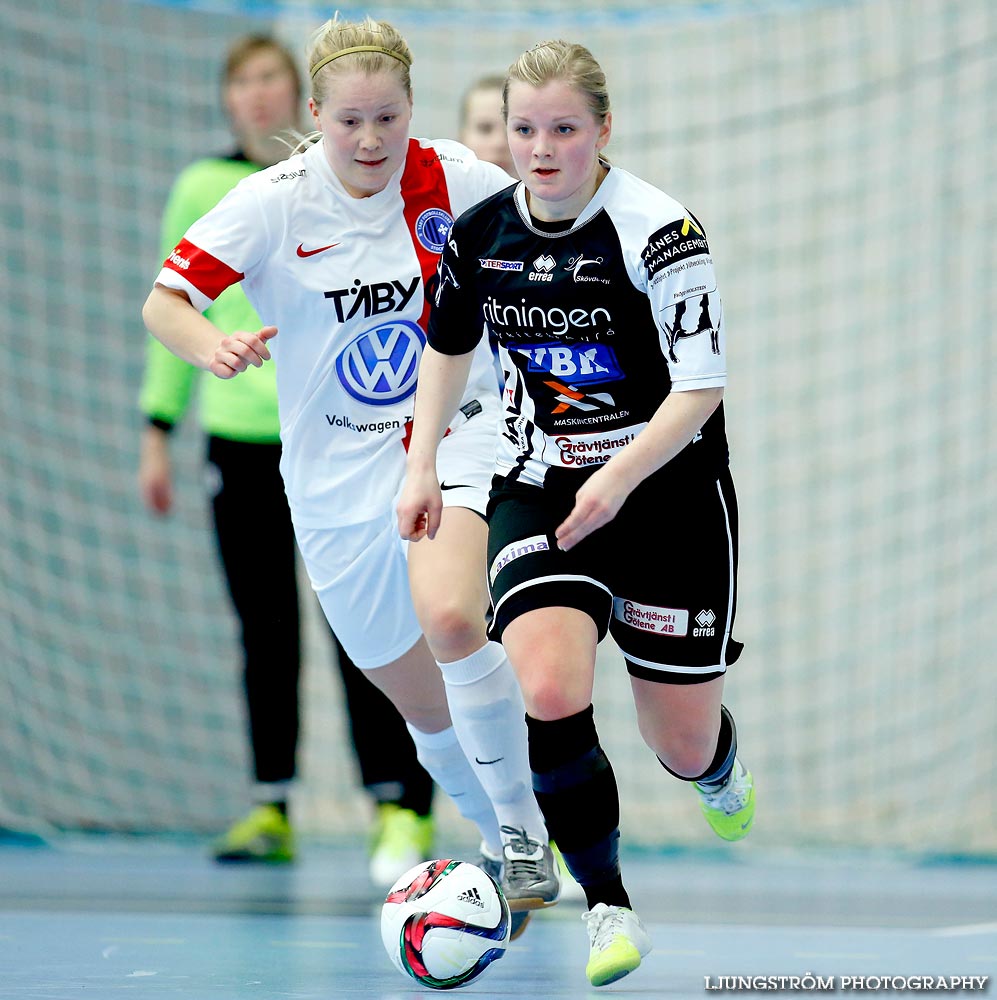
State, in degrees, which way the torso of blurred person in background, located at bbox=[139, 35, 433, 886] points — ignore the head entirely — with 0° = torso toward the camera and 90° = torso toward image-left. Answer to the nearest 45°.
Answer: approximately 0°
